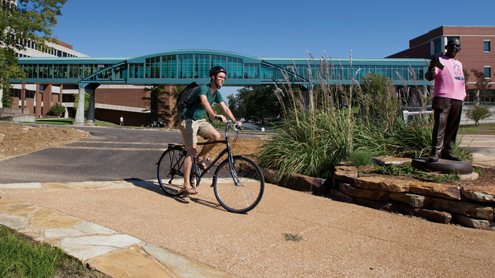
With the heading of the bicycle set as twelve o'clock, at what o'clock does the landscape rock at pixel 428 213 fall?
The landscape rock is roughly at 11 o'clock from the bicycle.

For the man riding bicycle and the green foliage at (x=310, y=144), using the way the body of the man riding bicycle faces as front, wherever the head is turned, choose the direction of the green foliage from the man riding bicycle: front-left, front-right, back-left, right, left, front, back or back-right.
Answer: left

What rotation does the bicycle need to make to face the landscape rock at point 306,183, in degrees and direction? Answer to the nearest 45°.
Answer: approximately 90° to its left

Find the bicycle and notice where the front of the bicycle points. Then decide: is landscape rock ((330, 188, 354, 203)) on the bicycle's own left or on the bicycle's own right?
on the bicycle's own left

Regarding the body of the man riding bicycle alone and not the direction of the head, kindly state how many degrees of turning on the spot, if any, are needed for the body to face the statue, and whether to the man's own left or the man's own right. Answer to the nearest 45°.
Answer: approximately 45° to the man's own left

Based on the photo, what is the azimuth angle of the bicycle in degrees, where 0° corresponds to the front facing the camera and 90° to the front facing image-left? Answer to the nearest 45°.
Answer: approximately 315°

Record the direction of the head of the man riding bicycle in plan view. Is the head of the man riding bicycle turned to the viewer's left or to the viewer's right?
to the viewer's right

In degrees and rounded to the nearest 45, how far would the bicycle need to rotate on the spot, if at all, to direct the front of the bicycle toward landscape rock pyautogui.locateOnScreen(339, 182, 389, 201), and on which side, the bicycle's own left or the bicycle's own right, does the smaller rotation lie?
approximately 45° to the bicycle's own left

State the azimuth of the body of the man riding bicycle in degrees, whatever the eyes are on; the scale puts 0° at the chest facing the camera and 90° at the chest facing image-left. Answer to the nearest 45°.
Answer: approximately 315°

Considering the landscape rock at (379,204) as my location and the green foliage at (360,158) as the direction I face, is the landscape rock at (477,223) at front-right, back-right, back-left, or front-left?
back-right

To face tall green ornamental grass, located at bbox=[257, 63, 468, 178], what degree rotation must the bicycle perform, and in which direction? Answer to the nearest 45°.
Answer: approximately 90° to its left
